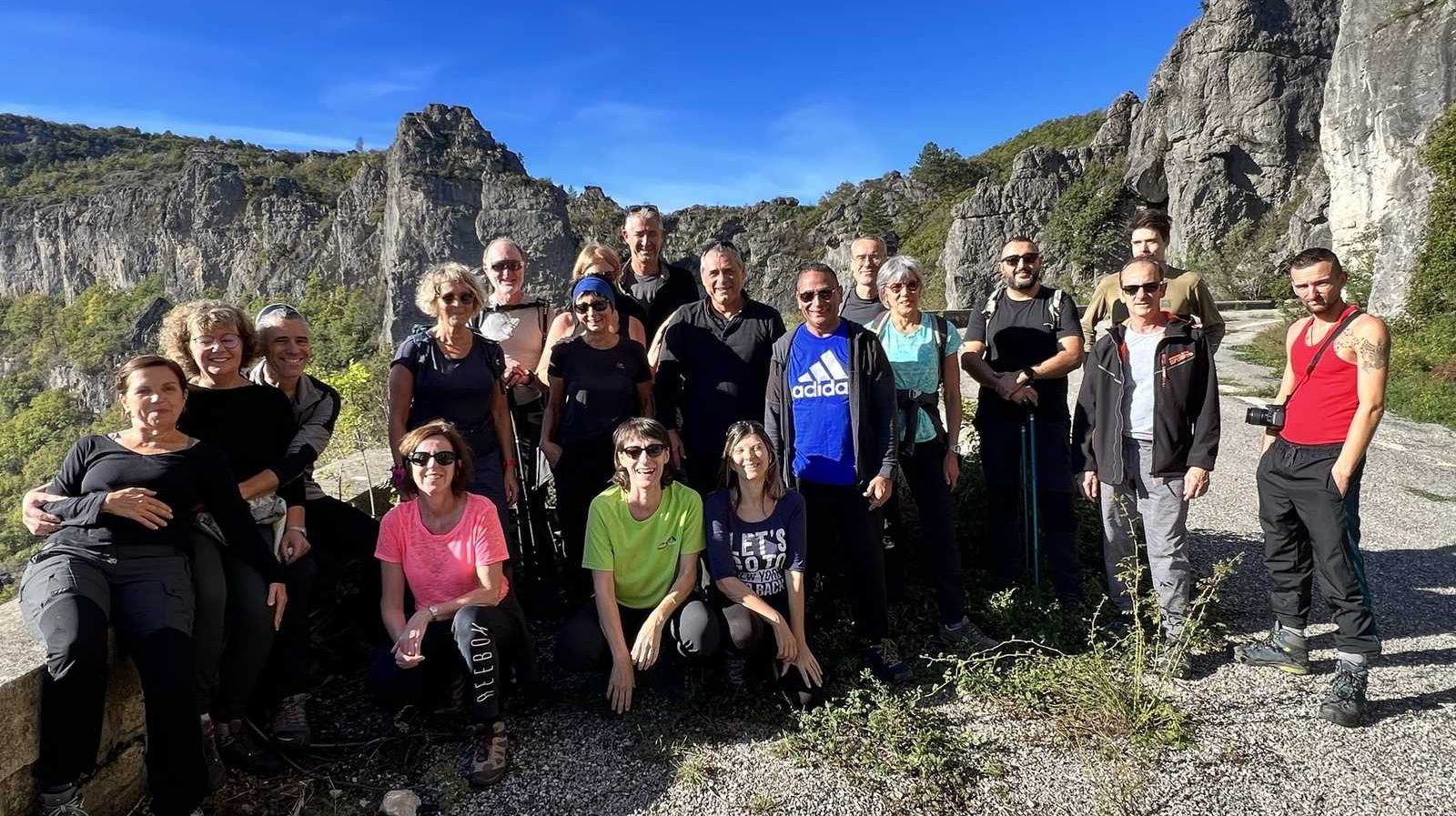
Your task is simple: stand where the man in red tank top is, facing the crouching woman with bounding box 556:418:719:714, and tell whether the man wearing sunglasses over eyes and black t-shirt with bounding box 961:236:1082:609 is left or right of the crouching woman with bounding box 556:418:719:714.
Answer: right

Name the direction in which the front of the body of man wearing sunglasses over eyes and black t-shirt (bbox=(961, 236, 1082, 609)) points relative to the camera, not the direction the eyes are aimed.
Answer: toward the camera

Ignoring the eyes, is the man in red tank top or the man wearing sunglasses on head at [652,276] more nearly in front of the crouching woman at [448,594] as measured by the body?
the man in red tank top

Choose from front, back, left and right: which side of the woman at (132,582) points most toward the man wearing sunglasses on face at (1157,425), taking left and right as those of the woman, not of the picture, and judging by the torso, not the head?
left

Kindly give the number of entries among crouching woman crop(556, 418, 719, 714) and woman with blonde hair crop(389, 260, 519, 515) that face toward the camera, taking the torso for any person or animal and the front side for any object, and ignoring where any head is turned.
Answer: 2

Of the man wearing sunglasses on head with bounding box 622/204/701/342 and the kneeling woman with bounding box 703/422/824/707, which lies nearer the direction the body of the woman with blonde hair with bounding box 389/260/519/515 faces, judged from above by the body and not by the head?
the kneeling woman

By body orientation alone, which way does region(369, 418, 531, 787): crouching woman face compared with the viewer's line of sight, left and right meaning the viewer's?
facing the viewer

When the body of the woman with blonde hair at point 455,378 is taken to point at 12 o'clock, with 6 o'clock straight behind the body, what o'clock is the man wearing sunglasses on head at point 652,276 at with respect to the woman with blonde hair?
The man wearing sunglasses on head is roughly at 8 o'clock from the woman with blonde hair.

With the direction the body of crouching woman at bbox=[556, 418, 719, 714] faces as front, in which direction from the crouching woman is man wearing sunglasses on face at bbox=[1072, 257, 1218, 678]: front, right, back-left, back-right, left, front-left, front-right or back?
left

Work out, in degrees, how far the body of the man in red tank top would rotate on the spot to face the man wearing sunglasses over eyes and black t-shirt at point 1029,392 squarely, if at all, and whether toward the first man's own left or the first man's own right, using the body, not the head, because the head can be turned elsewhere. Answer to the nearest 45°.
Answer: approximately 45° to the first man's own right

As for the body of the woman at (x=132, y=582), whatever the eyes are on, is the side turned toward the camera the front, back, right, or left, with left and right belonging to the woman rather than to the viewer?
front

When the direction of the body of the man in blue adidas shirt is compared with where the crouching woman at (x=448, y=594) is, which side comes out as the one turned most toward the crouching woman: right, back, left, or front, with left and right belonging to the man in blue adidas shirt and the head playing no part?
right
